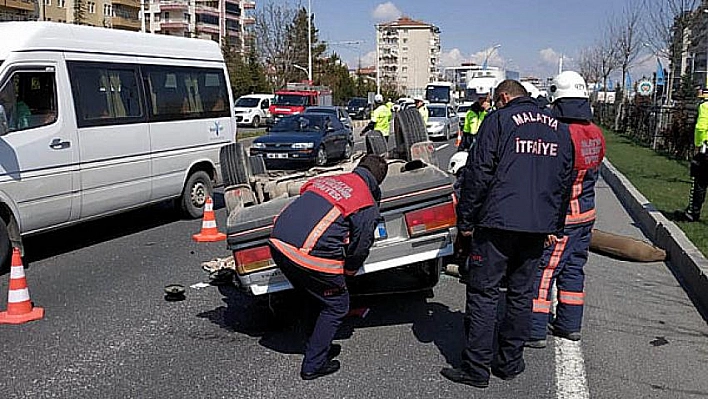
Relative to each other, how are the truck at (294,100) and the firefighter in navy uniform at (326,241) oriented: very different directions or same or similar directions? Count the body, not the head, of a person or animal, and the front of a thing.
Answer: very different directions

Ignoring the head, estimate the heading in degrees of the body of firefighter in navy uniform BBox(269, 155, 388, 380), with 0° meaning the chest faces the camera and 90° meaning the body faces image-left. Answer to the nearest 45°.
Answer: approximately 225°

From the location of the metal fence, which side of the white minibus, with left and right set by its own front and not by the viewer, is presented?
back

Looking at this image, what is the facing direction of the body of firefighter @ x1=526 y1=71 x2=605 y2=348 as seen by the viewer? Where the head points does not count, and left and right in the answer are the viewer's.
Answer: facing away from the viewer and to the left of the viewer

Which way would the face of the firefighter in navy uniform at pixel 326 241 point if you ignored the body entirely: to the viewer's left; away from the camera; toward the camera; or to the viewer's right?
away from the camera

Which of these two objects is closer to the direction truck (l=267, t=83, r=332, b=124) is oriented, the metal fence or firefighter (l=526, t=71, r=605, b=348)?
the firefighter

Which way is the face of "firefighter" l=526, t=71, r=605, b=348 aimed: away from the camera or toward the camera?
away from the camera

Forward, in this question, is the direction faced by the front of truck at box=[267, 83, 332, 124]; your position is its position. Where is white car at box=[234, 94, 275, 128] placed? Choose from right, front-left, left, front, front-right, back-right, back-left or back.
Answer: right

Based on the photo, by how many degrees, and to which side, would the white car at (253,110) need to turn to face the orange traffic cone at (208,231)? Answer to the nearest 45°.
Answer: approximately 45° to its left

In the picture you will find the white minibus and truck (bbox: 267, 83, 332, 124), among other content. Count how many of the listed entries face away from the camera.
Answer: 0
